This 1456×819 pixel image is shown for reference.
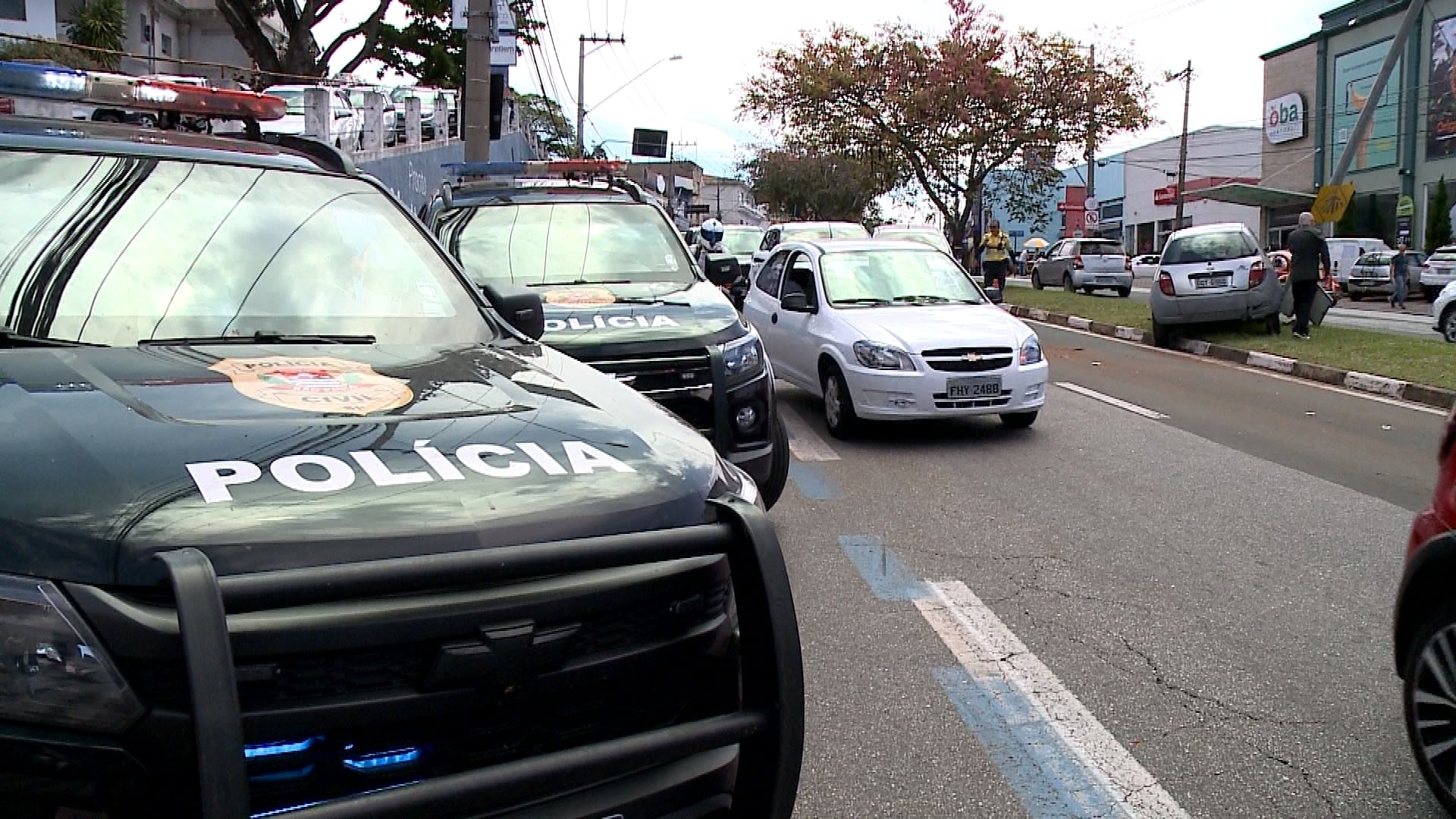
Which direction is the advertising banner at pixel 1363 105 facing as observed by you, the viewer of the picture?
facing the viewer and to the left of the viewer

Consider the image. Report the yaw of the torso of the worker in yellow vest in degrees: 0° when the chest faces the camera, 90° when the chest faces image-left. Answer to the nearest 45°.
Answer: approximately 0°

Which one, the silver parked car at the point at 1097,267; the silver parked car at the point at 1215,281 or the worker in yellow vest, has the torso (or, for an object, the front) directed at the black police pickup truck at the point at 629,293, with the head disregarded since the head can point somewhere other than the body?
the worker in yellow vest

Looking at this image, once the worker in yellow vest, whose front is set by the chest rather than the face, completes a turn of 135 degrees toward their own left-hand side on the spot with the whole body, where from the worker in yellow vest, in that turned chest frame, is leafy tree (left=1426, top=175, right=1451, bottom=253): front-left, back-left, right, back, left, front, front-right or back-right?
front

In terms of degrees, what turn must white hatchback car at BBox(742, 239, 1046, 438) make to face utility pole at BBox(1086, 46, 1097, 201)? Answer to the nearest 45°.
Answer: approximately 135° to its left

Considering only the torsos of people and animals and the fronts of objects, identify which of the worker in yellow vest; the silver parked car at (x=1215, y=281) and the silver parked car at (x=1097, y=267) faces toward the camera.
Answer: the worker in yellow vest

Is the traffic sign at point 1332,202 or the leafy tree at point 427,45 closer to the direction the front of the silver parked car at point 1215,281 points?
the traffic sign

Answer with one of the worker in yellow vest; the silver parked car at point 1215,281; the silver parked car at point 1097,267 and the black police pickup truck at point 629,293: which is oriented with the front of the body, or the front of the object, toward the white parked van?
the silver parked car at point 1215,281

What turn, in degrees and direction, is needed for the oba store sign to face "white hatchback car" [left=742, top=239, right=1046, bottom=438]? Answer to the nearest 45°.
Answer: approximately 45° to its left

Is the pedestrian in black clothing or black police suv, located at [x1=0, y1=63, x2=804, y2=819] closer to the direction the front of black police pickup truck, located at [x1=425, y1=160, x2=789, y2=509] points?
the black police suv

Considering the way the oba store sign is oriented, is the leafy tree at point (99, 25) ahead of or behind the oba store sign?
ahead

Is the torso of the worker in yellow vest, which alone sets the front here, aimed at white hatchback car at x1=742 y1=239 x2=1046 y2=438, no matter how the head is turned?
yes

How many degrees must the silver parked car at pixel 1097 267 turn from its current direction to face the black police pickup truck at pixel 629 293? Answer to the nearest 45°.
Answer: approximately 135° to its left

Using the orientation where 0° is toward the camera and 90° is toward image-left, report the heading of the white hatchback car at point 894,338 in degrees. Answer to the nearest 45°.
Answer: approximately 315°

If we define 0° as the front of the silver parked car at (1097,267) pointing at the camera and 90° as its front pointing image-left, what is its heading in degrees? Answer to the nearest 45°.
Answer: approximately 135°

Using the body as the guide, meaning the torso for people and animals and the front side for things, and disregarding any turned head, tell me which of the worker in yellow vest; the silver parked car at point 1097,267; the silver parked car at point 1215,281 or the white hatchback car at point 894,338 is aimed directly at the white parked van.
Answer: the silver parked car at point 1215,281

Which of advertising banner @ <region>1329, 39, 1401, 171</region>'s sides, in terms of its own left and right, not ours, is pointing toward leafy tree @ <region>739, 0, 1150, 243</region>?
front

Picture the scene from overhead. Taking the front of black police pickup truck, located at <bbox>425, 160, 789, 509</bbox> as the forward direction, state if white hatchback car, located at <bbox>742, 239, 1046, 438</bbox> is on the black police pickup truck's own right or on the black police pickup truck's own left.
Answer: on the black police pickup truck's own left

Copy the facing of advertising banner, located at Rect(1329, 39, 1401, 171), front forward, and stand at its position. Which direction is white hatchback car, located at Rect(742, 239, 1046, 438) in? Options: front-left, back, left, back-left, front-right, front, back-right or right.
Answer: front-left

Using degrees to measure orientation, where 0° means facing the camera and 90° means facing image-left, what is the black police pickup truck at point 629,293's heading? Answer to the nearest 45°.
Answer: approximately 315°
